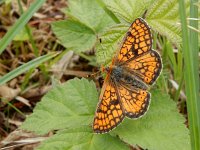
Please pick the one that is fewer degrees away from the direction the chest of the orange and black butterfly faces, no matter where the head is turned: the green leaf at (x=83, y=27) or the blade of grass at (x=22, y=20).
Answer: the blade of grass

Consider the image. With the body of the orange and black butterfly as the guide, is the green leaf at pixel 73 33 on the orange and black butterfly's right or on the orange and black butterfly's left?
on the orange and black butterfly's right

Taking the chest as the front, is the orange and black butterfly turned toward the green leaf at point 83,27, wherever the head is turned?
no

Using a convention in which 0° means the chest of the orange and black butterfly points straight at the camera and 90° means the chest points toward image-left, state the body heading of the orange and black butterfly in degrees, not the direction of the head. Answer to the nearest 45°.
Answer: approximately 90°

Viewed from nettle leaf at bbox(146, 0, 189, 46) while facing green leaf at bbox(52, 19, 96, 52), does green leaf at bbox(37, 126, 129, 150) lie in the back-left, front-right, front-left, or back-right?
front-left

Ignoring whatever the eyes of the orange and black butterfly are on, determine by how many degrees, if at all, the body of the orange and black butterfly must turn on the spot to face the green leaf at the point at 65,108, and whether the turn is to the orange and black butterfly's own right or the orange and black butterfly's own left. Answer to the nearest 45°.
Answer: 0° — it already faces it

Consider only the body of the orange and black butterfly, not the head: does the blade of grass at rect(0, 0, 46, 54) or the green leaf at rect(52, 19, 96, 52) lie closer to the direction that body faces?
the blade of grass

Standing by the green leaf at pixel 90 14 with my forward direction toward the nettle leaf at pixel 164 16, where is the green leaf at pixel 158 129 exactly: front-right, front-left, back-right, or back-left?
front-right
